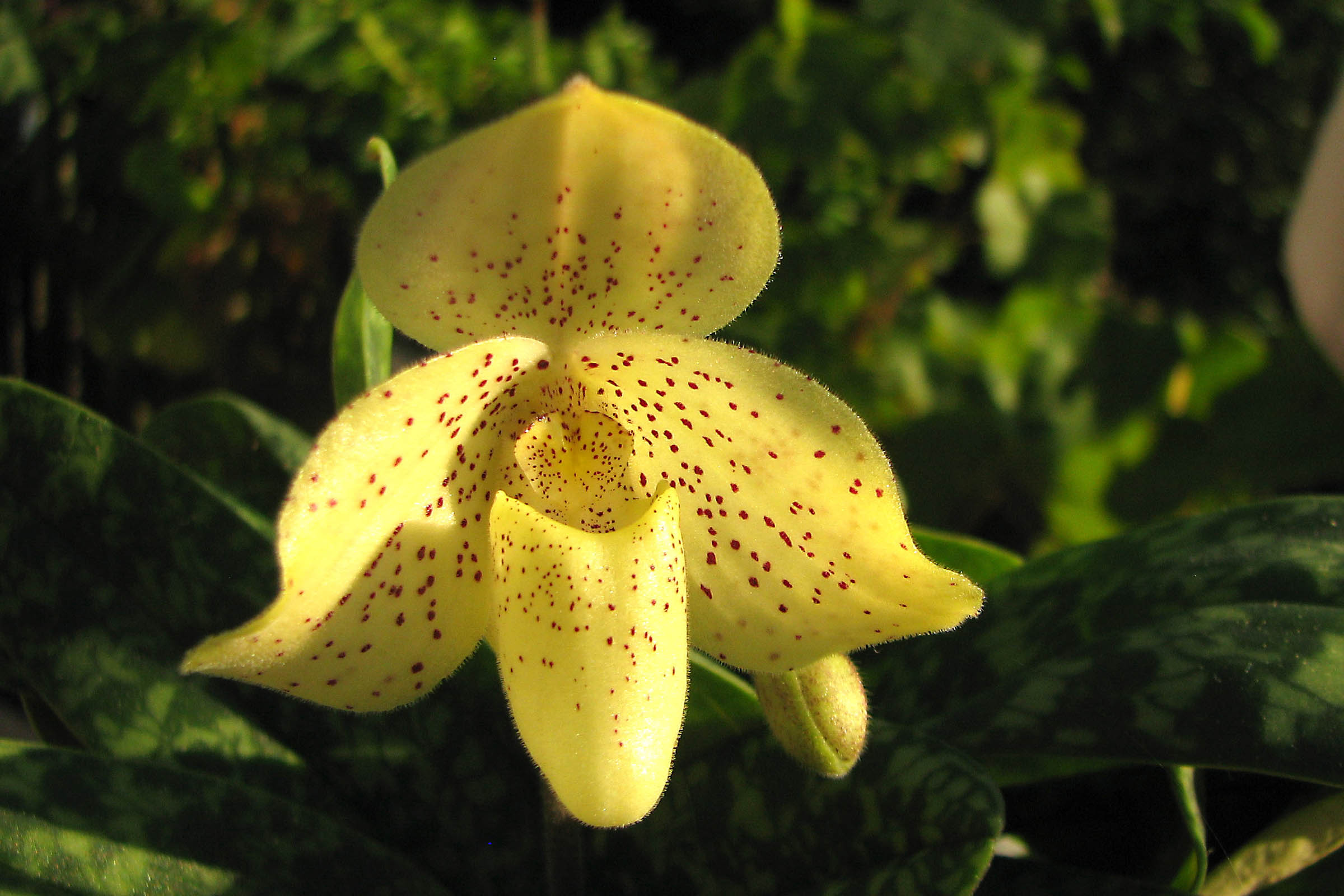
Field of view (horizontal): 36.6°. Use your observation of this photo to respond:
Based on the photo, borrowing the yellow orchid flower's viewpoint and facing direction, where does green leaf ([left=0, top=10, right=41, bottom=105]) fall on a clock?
The green leaf is roughly at 5 o'clock from the yellow orchid flower.

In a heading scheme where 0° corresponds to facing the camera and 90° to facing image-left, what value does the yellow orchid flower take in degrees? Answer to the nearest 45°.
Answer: approximately 0°
